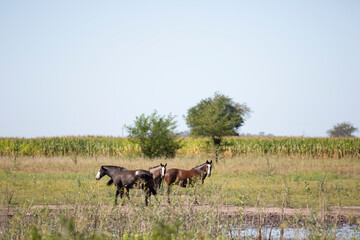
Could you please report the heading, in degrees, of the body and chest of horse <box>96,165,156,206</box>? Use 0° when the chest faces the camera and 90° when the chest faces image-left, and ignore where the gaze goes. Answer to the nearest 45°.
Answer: approximately 90°

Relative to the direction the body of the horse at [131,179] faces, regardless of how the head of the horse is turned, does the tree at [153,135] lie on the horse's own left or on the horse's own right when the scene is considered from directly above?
on the horse's own right
